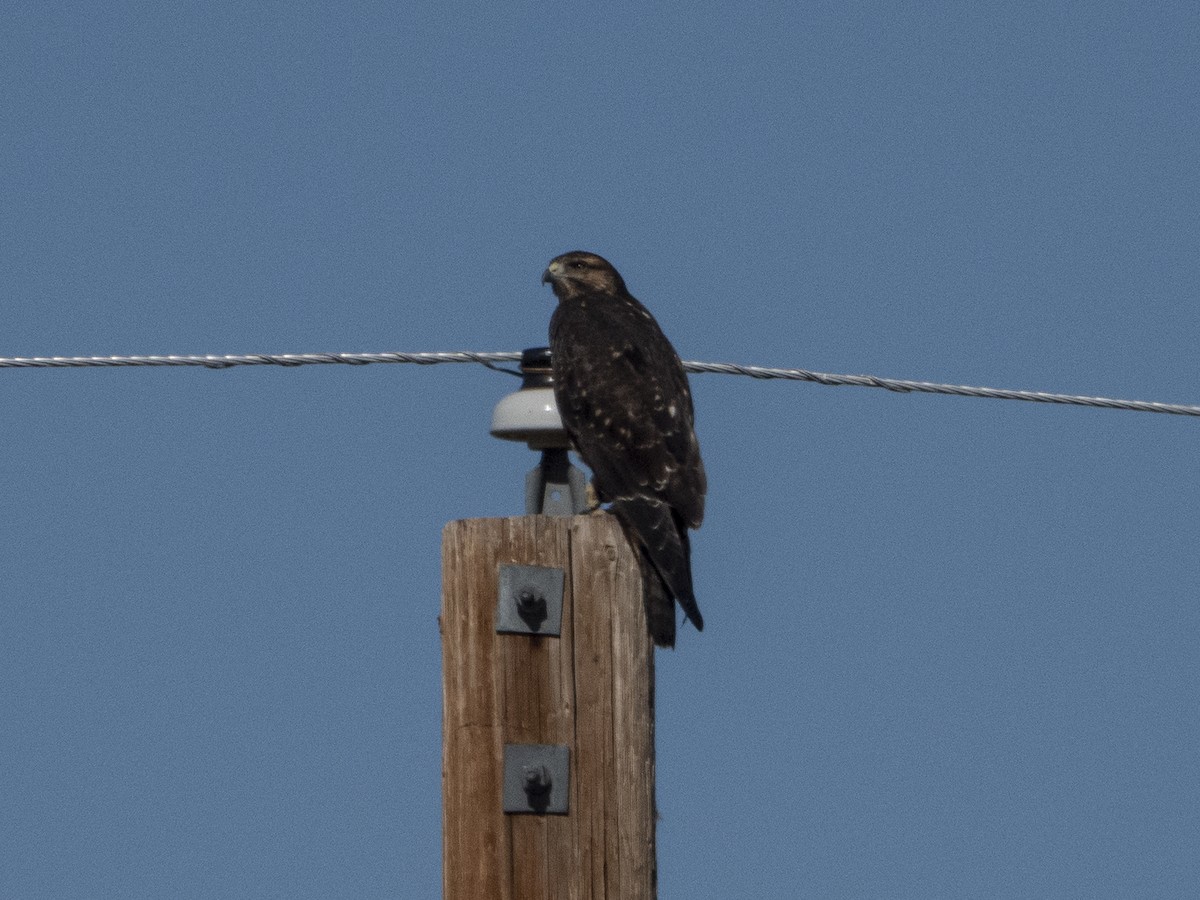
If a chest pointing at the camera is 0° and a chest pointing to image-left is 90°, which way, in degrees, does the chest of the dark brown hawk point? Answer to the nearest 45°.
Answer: approximately 135°
